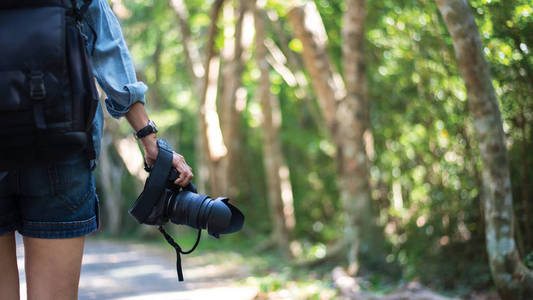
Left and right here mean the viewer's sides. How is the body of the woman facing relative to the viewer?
facing away from the viewer

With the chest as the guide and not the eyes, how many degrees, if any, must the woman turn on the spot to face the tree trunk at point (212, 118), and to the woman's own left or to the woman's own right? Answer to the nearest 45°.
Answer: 0° — they already face it

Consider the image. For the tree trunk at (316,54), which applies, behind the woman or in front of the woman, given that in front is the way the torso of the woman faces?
in front

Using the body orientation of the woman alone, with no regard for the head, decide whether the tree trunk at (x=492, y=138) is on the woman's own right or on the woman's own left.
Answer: on the woman's own right

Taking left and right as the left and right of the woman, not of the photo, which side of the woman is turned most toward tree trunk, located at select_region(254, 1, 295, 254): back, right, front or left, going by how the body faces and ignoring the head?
front

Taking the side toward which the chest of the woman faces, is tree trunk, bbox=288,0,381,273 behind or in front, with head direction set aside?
in front

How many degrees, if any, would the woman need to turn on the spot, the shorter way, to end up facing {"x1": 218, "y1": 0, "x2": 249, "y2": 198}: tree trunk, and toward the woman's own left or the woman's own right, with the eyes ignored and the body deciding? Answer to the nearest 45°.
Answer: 0° — they already face it
